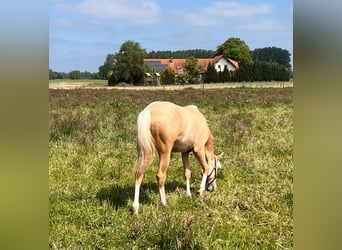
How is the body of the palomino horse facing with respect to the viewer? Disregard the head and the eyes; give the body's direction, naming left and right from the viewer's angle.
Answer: facing away from the viewer and to the right of the viewer

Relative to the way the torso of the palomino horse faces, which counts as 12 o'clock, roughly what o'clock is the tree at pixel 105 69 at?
The tree is roughly at 10 o'clock from the palomino horse.

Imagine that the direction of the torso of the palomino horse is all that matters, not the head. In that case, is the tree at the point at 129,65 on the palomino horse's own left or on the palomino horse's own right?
on the palomino horse's own left
